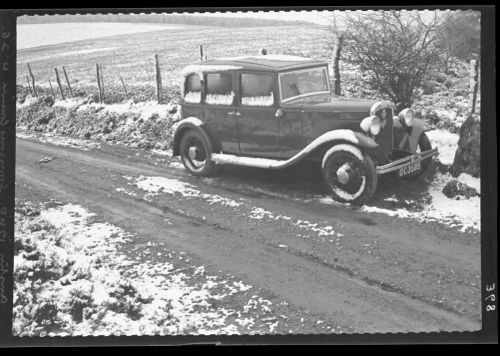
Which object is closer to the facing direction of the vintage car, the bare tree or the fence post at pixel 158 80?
the bare tree

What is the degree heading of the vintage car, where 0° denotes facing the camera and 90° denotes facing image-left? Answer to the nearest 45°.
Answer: approximately 315°
